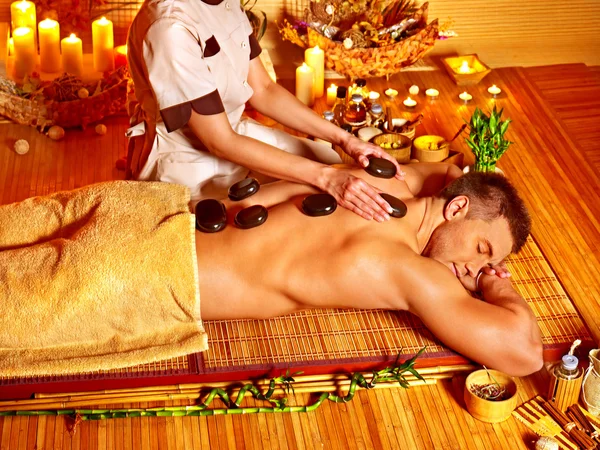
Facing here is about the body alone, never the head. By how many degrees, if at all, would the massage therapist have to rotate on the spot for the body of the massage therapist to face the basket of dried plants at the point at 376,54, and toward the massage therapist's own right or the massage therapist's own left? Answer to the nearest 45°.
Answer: approximately 90° to the massage therapist's own left

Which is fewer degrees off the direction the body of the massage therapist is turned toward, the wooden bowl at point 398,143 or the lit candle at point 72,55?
the wooden bowl

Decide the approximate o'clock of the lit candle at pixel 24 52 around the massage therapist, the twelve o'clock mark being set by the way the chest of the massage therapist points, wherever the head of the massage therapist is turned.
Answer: The lit candle is roughly at 6 o'clock from the massage therapist.

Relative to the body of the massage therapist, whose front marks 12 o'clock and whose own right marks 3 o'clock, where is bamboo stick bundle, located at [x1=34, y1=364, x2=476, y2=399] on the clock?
The bamboo stick bundle is roughly at 1 o'clock from the massage therapist.

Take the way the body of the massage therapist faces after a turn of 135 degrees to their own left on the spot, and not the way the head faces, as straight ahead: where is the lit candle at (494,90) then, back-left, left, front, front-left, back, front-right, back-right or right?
front-right

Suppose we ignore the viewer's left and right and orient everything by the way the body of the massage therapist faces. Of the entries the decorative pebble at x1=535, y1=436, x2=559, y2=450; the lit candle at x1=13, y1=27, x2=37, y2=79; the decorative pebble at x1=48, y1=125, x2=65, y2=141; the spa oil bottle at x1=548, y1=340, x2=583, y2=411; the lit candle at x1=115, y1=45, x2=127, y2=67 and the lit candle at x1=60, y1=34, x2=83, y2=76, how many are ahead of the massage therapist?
2

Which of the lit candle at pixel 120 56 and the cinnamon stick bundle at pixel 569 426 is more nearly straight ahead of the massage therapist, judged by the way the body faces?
the cinnamon stick bundle

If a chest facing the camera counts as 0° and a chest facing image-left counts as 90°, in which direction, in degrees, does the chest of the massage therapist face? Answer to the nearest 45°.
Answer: approximately 315°

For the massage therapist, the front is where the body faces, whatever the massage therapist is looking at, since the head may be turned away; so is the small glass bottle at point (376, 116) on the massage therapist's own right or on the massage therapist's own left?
on the massage therapist's own left

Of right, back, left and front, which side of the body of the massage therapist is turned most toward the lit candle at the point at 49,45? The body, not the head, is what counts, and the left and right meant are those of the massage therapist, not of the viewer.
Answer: back

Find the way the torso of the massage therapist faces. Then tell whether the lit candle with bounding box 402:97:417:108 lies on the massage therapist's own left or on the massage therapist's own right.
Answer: on the massage therapist's own left

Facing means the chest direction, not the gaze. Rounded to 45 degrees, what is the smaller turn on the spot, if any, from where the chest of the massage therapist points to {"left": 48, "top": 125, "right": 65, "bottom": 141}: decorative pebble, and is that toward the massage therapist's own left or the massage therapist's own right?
approximately 180°

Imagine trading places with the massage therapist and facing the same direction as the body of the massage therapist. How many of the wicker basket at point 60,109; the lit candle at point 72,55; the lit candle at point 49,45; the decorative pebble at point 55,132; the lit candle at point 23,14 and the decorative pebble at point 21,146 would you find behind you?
6

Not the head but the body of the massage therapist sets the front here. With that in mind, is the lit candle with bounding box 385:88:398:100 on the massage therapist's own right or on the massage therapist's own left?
on the massage therapist's own left

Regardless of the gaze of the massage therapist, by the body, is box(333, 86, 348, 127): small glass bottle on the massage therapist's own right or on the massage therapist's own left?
on the massage therapist's own left

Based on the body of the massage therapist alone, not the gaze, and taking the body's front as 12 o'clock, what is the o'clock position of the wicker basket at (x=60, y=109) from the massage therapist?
The wicker basket is roughly at 6 o'clock from the massage therapist.

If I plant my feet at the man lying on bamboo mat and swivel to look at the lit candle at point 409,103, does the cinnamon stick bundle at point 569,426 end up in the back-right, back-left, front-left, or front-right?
back-right
